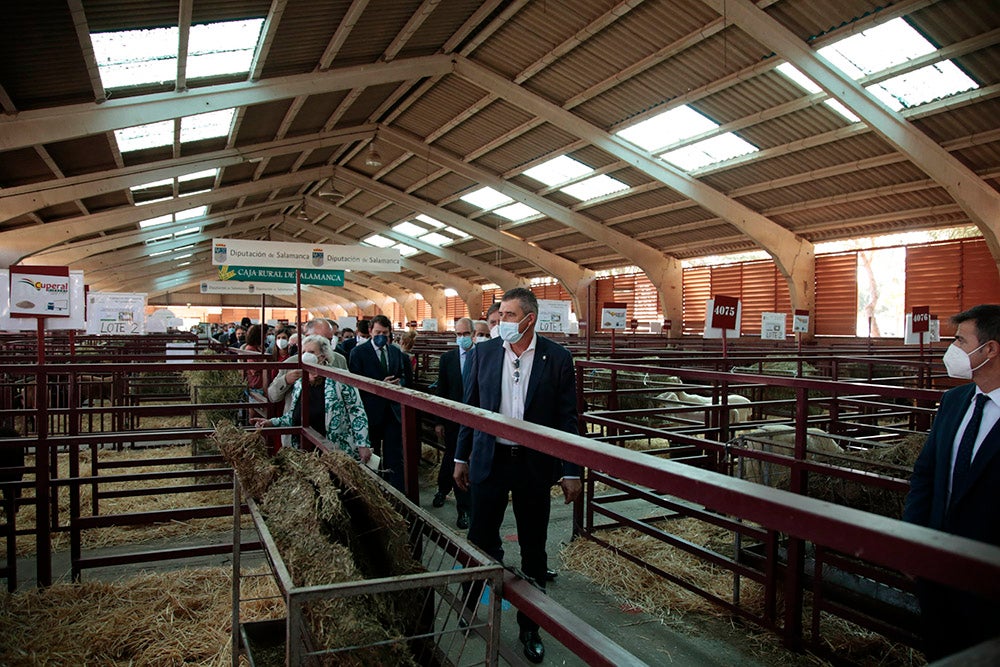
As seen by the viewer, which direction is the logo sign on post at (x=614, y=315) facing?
toward the camera

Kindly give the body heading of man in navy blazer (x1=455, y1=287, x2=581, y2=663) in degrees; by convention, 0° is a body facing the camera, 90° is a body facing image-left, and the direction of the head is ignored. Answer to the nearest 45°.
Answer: approximately 0°

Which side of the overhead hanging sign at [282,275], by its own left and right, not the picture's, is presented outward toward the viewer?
front

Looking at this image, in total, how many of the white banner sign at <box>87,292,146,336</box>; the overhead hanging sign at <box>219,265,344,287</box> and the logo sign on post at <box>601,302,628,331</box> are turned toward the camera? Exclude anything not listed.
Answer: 3

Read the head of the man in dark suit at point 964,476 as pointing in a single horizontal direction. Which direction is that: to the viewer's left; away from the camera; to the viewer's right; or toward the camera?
to the viewer's left

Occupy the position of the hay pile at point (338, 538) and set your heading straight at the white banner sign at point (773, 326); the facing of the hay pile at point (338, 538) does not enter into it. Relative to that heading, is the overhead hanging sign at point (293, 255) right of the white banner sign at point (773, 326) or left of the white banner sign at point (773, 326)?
left

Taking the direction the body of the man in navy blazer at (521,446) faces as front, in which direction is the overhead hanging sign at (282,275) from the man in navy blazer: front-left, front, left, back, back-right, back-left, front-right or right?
back-right

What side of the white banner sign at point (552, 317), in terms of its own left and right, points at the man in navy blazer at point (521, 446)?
front

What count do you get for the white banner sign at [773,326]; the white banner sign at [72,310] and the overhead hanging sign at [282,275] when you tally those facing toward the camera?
3

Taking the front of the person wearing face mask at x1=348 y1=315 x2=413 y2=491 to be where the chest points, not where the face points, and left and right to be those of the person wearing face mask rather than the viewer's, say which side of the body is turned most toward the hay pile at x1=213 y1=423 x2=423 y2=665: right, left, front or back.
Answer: front

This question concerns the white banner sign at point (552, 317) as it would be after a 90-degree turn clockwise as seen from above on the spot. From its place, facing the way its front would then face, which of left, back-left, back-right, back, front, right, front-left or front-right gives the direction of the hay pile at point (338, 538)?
left

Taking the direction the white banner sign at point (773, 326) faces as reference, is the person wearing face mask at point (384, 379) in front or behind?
in front

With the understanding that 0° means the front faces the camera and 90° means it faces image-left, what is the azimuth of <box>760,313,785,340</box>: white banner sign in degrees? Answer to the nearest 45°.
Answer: approximately 0°

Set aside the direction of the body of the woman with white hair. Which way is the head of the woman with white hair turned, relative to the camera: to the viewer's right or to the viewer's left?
to the viewer's left

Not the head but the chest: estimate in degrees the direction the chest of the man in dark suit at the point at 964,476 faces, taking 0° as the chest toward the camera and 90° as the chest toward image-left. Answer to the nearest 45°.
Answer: approximately 45°
